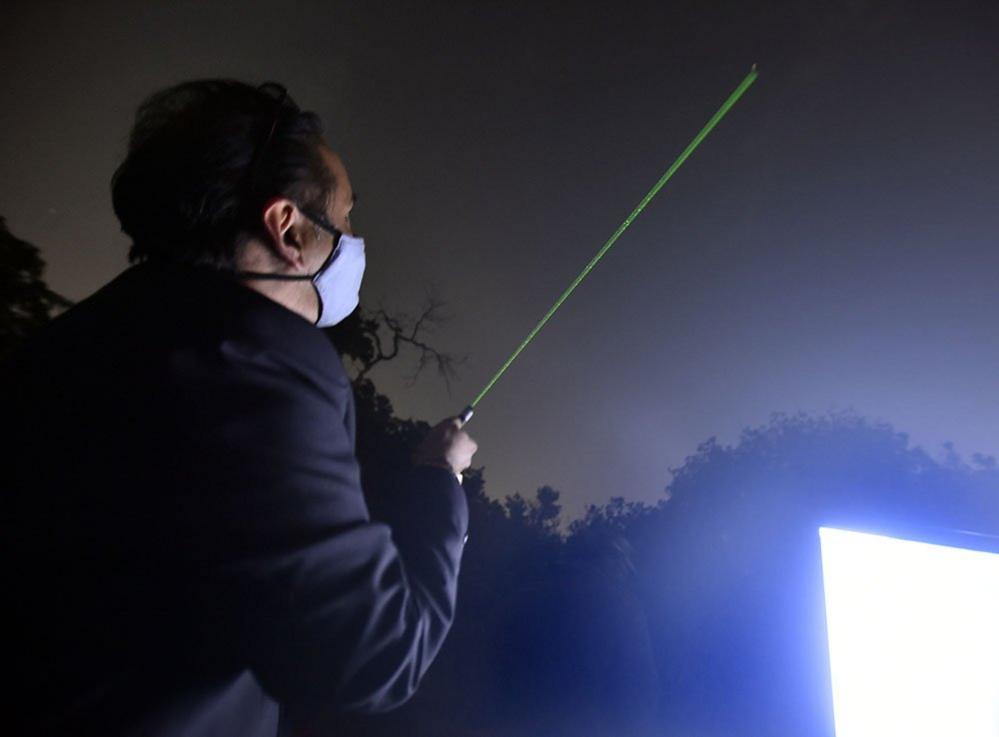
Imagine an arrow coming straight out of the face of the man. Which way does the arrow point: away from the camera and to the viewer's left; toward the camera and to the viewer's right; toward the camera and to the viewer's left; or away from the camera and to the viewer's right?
away from the camera and to the viewer's right

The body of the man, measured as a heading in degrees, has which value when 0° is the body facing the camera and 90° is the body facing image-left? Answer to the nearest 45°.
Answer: approximately 225°

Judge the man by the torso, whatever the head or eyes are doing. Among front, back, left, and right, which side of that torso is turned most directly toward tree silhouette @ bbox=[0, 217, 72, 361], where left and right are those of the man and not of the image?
left
